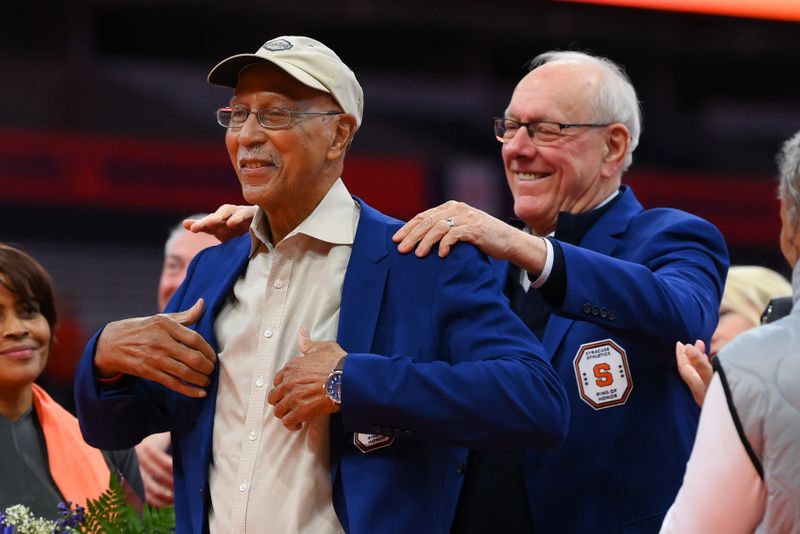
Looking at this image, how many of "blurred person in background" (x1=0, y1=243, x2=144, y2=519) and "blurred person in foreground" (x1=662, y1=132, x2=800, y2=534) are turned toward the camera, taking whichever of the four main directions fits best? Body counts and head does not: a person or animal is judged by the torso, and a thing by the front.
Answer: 1

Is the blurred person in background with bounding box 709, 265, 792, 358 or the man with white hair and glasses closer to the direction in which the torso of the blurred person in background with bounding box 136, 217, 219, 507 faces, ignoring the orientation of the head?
the man with white hair and glasses

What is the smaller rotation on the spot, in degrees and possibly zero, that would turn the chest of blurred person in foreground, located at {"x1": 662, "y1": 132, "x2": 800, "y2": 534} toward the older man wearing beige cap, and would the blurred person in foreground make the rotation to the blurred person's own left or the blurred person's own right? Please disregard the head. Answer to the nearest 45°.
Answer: approximately 45° to the blurred person's own left

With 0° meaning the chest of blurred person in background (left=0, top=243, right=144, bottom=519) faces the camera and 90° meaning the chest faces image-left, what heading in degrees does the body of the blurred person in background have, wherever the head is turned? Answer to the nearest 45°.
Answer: approximately 0°

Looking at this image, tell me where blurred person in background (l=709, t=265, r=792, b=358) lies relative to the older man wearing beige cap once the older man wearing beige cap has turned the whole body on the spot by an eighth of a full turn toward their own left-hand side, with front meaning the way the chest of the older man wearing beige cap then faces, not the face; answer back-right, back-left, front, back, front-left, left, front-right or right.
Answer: back-left

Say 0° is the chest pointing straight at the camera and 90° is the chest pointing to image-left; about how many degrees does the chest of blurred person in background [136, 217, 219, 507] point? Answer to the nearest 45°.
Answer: approximately 45°

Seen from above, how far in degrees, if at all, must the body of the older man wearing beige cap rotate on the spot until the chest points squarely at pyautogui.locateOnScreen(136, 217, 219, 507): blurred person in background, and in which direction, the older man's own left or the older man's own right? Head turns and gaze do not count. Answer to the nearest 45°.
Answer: approximately 135° to the older man's own right
